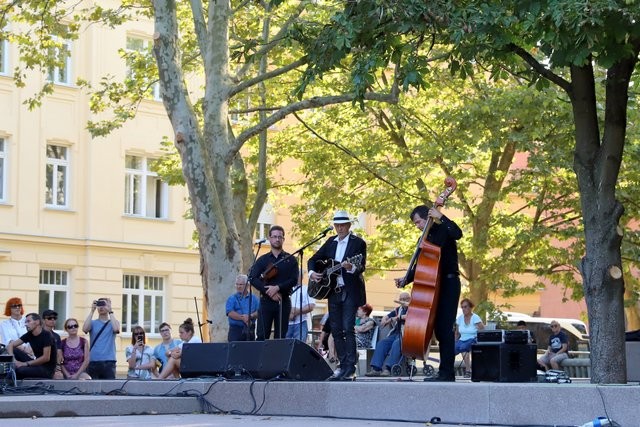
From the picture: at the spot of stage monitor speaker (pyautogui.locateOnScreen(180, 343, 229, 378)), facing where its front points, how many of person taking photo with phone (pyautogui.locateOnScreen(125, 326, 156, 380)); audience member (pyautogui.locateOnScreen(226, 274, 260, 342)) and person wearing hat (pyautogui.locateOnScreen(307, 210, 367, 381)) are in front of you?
2

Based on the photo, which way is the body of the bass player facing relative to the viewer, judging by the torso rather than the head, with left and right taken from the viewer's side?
facing to the left of the viewer

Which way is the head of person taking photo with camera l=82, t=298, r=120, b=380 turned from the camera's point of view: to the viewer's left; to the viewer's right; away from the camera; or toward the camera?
toward the camera

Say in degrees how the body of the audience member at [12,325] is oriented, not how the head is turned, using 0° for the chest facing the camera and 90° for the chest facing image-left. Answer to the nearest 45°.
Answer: approximately 315°

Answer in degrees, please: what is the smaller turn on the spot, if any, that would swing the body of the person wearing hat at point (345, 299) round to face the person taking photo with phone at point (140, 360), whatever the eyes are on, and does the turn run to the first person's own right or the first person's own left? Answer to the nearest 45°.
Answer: approximately 90° to the first person's own right

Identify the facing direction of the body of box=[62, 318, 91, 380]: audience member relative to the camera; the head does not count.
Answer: toward the camera

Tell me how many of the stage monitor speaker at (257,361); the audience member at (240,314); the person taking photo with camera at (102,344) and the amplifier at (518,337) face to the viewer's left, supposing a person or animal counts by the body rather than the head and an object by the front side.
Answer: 0

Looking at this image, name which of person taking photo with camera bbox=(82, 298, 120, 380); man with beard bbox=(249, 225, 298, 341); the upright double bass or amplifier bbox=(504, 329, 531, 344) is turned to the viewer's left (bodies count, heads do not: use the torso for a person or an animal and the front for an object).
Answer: the upright double bass

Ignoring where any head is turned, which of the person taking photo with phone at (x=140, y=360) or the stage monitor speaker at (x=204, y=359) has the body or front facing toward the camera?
the person taking photo with phone

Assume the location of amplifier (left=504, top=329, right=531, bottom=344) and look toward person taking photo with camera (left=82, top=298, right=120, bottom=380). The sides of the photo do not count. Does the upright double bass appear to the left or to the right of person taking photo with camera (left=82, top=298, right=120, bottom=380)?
left

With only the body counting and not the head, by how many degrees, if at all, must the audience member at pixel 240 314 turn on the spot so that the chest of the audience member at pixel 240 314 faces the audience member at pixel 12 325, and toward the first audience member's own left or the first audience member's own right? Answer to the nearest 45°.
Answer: approximately 135° to the first audience member's own right

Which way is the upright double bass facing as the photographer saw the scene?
facing to the left of the viewer

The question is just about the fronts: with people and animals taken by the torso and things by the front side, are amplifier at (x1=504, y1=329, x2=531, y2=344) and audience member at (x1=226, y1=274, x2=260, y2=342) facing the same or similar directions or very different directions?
same or similar directions

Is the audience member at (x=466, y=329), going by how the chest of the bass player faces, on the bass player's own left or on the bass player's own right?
on the bass player's own right
